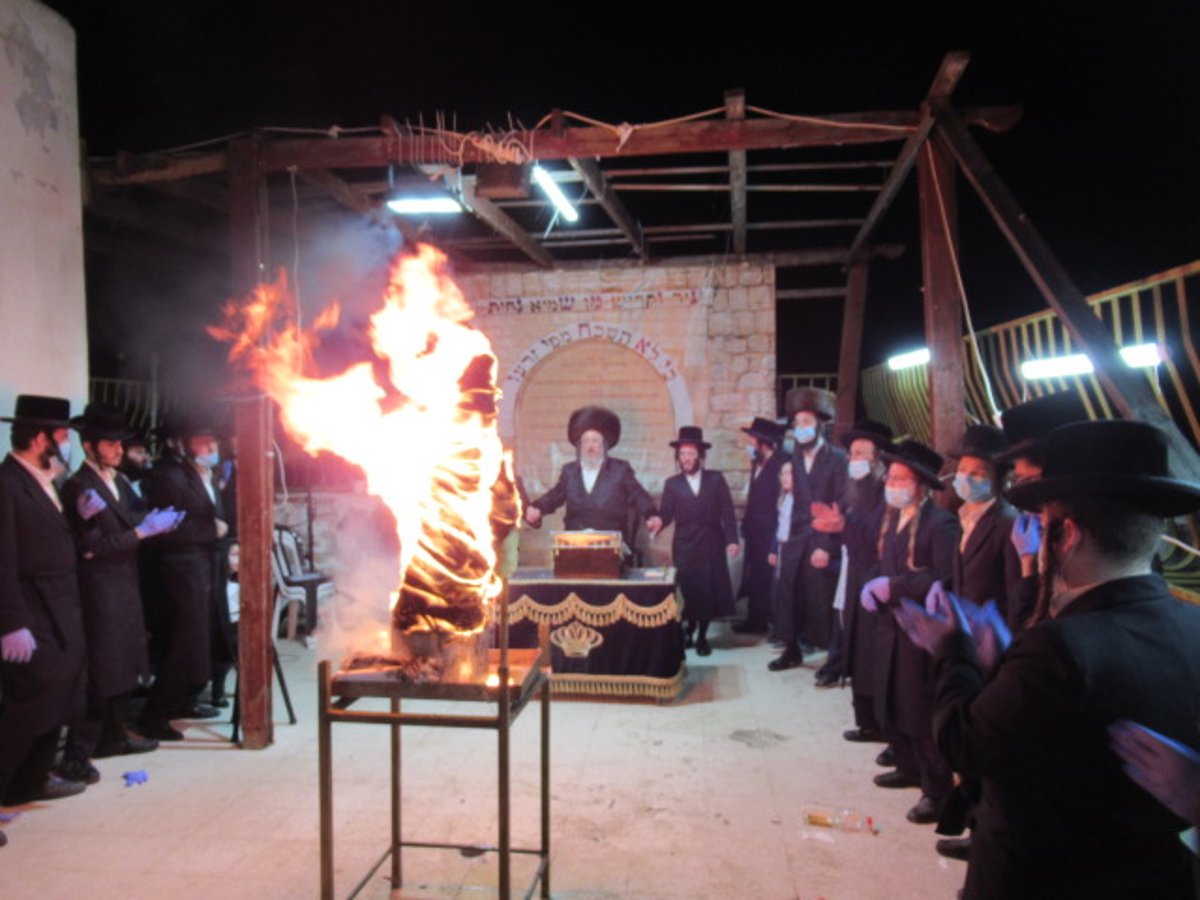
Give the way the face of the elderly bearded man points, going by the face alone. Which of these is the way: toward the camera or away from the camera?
toward the camera

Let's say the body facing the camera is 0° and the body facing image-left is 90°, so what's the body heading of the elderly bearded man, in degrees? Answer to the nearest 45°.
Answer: approximately 0°

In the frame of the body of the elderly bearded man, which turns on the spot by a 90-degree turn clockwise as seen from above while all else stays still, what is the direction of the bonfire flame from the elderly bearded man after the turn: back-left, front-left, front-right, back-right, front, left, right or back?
left
